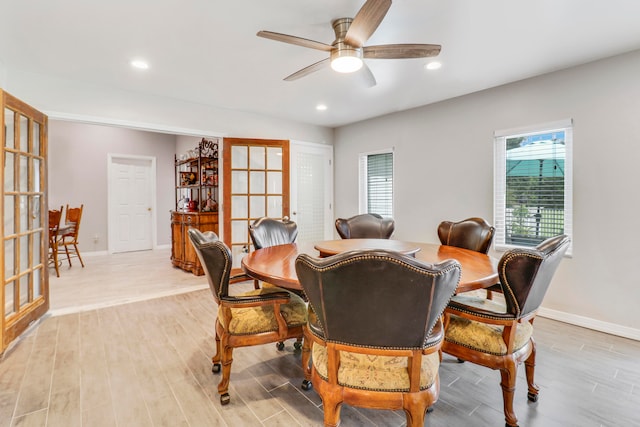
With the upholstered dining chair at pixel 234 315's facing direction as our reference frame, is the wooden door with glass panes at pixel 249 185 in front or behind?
in front

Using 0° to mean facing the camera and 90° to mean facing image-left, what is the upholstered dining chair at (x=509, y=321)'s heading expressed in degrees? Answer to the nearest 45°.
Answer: approximately 135°

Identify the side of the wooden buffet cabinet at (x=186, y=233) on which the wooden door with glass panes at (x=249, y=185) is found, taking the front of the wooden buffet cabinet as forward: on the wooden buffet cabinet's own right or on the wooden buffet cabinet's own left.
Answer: on the wooden buffet cabinet's own left

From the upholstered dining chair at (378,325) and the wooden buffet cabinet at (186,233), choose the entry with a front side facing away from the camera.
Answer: the upholstered dining chair

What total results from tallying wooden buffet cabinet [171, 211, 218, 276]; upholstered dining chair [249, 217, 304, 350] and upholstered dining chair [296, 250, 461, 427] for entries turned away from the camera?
1

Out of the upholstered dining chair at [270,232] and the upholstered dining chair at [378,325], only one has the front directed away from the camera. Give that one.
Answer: the upholstered dining chair at [378,325]

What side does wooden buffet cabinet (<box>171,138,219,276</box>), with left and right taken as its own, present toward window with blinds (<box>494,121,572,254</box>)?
left

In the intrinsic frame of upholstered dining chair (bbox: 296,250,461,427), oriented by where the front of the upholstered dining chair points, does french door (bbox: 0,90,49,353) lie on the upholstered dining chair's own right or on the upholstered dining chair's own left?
on the upholstered dining chair's own left

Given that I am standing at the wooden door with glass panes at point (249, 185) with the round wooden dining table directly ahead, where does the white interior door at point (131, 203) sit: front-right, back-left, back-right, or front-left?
back-right

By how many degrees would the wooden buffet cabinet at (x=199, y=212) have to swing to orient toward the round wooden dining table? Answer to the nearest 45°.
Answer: approximately 45° to its left

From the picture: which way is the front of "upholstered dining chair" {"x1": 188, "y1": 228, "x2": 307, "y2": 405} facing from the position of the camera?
facing away from the viewer and to the right of the viewer

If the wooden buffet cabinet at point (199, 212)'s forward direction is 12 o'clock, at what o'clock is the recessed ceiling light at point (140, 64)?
The recessed ceiling light is roughly at 11 o'clock from the wooden buffet cabinet.

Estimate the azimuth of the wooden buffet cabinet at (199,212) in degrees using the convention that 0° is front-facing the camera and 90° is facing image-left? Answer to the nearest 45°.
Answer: approximately 45°

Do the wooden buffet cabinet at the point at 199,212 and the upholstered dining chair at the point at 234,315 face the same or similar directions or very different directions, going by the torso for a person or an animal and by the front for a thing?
very different directions

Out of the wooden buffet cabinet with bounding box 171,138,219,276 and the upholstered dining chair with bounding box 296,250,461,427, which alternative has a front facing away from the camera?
the upholstered dining chair

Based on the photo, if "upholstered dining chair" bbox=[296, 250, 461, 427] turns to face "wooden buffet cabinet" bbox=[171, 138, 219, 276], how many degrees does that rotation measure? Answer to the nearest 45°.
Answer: approximately 45° to its left

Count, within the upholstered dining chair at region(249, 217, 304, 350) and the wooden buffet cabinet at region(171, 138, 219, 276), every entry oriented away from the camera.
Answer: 0

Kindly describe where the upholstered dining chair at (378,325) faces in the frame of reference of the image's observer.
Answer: facing away from the viewer
